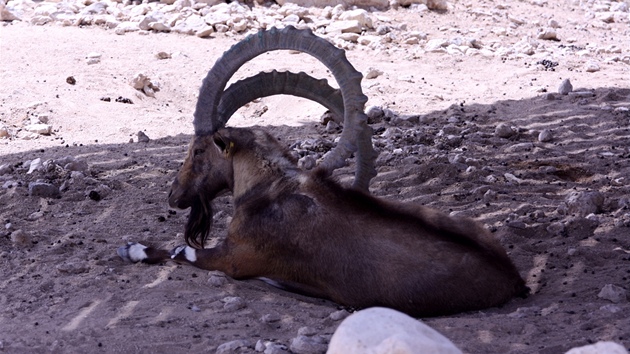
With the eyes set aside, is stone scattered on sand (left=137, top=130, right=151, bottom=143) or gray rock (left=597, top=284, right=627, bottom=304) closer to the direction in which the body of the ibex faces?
the stone scattered on sand

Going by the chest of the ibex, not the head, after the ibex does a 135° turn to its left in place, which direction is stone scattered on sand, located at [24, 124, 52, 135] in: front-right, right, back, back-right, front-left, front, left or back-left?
back

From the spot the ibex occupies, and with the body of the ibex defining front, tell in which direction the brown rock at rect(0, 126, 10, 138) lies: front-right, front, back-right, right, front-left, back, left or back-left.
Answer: front-right

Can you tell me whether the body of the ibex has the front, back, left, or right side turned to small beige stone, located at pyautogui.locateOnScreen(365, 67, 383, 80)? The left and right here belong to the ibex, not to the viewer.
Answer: right

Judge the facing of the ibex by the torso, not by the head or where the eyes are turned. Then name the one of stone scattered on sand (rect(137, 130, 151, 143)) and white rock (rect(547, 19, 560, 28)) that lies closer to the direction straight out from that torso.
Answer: the stone scattered on sand

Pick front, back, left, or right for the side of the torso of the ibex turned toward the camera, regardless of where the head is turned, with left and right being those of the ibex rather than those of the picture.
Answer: left

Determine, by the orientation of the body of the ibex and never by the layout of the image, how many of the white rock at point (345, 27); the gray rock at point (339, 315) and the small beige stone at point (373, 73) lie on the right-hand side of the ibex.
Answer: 2

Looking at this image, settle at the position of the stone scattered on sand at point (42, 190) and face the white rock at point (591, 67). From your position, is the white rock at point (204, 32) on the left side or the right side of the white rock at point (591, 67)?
left
